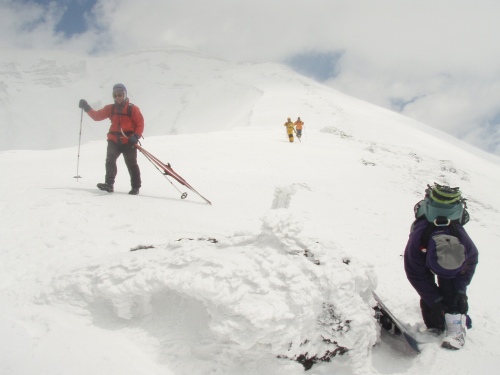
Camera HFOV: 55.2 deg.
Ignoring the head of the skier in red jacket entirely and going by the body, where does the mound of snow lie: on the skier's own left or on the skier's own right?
on the skier's own left

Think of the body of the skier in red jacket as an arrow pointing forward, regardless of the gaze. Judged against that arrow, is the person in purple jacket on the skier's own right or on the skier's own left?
on the skier's own left

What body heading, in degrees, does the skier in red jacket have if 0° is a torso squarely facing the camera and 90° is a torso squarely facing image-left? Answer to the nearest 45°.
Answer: approximately 45°

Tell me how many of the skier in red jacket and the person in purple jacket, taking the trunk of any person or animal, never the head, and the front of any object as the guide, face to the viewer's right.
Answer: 0
